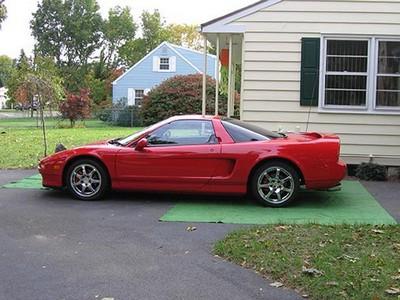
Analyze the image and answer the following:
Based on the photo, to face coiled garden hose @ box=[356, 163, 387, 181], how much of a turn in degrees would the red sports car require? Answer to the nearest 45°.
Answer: approximately 135° to its right

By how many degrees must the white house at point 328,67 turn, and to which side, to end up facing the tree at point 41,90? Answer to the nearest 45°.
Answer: approximately 45° to its right

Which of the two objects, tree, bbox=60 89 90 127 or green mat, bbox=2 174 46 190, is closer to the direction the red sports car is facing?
the green mat

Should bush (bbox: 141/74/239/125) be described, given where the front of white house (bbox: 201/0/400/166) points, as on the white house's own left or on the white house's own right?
on the white house's own right

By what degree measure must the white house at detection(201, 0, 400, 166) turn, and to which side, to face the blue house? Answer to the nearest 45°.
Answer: approximately 90° to its right

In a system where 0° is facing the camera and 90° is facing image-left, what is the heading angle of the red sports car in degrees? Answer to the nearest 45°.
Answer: approximately 90°

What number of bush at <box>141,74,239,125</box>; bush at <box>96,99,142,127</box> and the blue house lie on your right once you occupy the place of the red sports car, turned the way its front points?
3

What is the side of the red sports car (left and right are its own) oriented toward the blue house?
right
